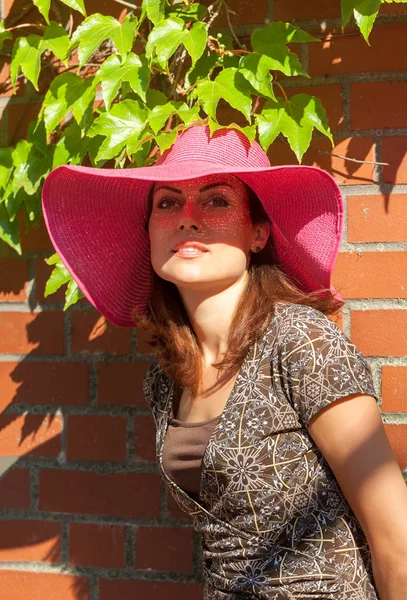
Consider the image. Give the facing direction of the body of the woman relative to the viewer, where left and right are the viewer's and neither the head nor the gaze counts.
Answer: facing the viewer and to the left of the viewer
